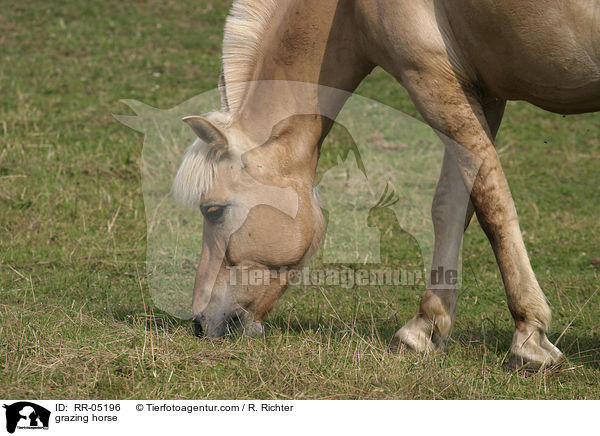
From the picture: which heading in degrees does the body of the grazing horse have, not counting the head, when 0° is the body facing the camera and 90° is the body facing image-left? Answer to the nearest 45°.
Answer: approximately 90°
